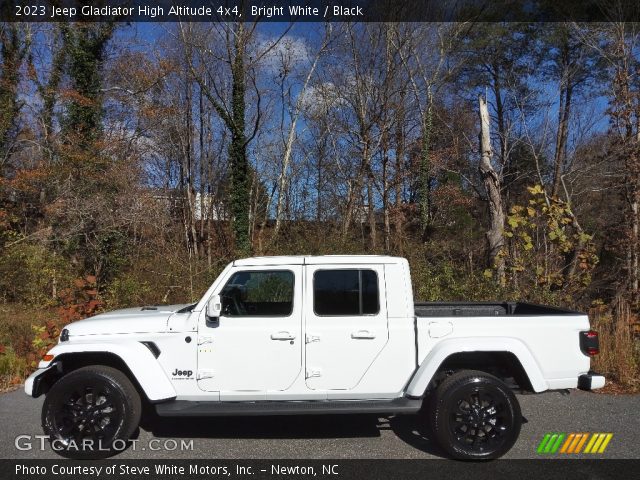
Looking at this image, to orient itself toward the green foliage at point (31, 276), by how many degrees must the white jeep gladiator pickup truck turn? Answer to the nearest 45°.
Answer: approximately 45° to its right

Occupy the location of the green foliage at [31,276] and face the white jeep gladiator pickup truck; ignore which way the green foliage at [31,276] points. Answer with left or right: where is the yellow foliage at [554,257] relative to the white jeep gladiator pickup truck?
left

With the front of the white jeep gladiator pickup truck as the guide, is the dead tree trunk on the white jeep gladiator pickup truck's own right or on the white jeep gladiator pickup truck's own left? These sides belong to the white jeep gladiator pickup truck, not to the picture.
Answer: on the white jeep gladiator pickup truck's own right

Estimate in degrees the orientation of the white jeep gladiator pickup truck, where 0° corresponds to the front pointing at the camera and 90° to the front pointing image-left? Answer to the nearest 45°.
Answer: approximately 90°

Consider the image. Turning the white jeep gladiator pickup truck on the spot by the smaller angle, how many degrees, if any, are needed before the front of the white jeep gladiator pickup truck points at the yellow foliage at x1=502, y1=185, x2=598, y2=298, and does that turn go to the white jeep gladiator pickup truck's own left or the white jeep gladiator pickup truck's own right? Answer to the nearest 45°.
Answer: approximately 135° to the white jeep gladiator pickup truck's own right
